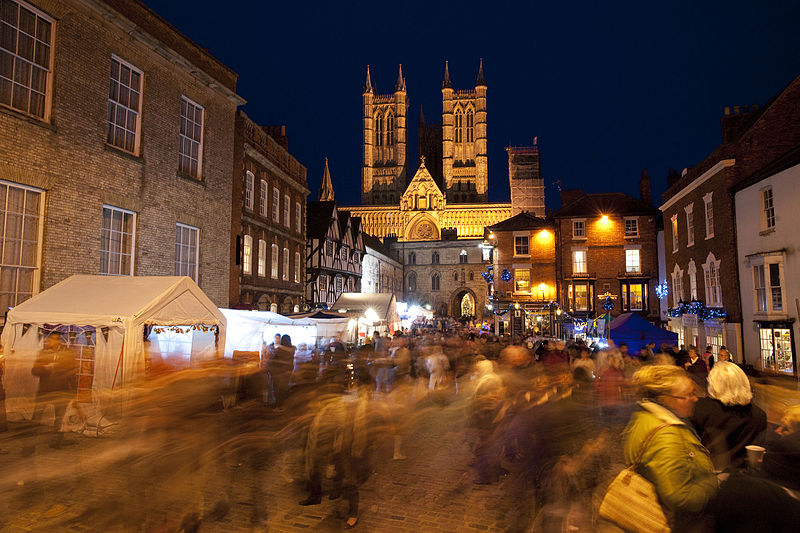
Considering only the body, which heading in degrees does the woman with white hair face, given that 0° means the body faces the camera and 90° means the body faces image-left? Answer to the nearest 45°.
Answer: approximately 180°

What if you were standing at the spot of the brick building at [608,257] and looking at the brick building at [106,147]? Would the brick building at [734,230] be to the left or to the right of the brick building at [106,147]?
left

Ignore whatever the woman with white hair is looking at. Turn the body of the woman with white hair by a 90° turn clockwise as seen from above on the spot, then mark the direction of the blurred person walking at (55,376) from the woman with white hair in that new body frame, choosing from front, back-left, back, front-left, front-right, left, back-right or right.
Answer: back

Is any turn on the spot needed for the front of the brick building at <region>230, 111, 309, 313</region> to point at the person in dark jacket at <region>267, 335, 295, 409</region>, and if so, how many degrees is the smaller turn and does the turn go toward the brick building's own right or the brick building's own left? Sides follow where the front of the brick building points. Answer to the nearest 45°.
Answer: approximately 45° to the brick building's own right

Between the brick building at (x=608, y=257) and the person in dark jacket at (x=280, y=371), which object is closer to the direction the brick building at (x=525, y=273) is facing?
the person in dark jacket

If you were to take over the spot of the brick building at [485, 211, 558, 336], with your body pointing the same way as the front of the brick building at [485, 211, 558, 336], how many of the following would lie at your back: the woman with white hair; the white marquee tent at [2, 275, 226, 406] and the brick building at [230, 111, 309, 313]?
0

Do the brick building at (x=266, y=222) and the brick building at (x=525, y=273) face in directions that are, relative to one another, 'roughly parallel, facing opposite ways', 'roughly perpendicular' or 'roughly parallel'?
roughly perpendicular

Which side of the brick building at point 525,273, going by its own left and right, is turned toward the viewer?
front

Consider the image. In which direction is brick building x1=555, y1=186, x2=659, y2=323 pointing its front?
toward the camera

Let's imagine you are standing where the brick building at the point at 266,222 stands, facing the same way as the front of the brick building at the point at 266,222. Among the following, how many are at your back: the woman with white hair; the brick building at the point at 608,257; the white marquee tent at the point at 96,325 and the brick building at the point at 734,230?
0

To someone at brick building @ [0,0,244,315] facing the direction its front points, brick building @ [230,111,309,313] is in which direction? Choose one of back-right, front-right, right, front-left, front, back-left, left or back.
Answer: left

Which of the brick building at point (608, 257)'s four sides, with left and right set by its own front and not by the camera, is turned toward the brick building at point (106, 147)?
front

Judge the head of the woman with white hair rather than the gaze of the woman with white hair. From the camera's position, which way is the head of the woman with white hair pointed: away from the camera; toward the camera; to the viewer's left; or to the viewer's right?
away from the camera
